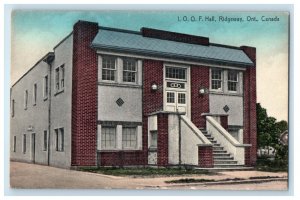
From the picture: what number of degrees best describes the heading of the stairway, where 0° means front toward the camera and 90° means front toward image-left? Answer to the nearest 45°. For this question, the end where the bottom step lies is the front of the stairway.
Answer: approximately 315°

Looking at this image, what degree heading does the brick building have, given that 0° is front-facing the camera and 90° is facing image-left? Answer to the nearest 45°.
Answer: approximately 315°
